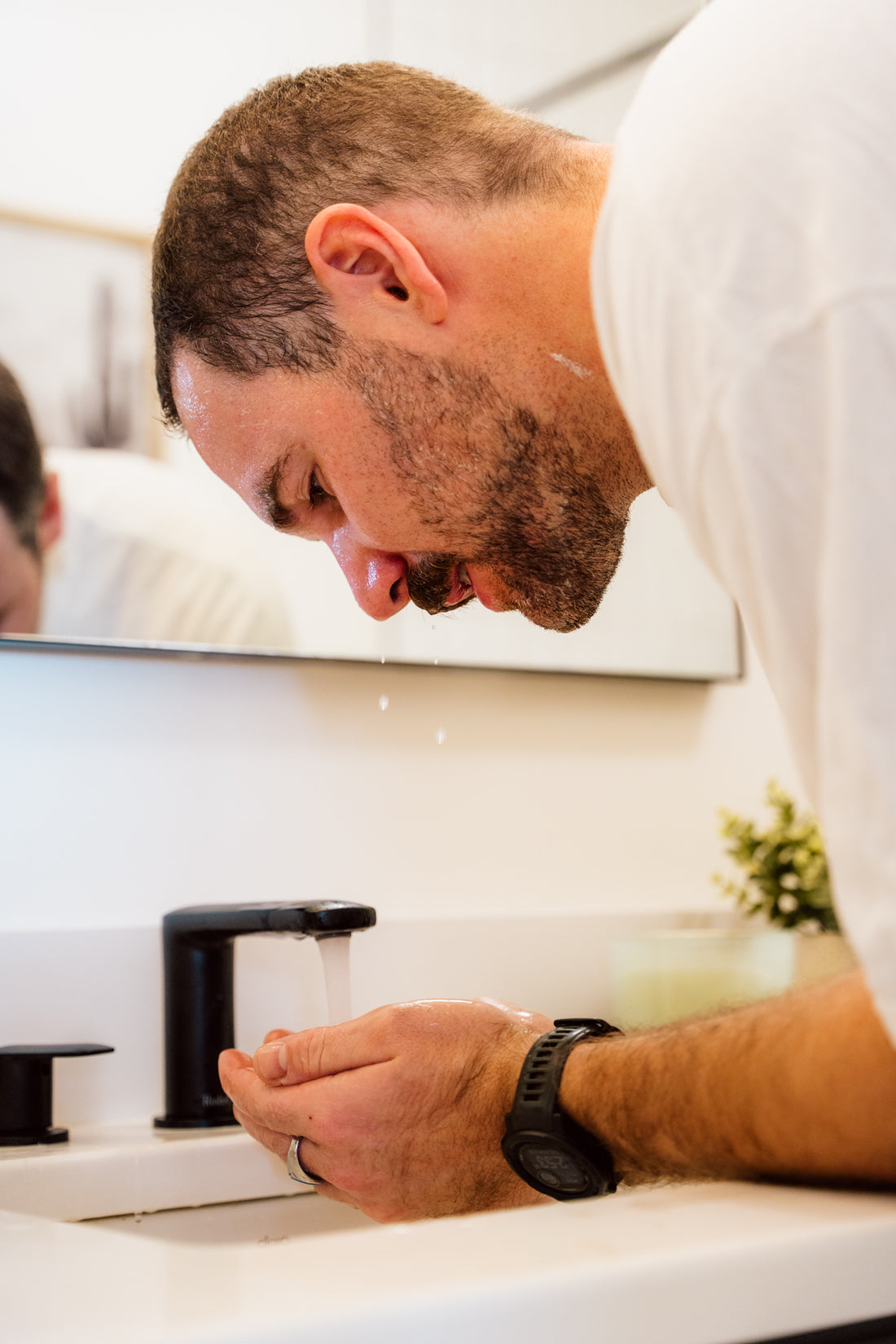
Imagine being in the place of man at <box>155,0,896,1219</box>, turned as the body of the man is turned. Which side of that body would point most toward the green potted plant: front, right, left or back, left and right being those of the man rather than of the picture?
right

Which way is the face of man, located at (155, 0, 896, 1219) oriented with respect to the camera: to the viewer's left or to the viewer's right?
to the viewer's left

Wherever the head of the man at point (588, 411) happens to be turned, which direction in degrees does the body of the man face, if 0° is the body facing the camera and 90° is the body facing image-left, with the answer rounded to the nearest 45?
approximately 90°
